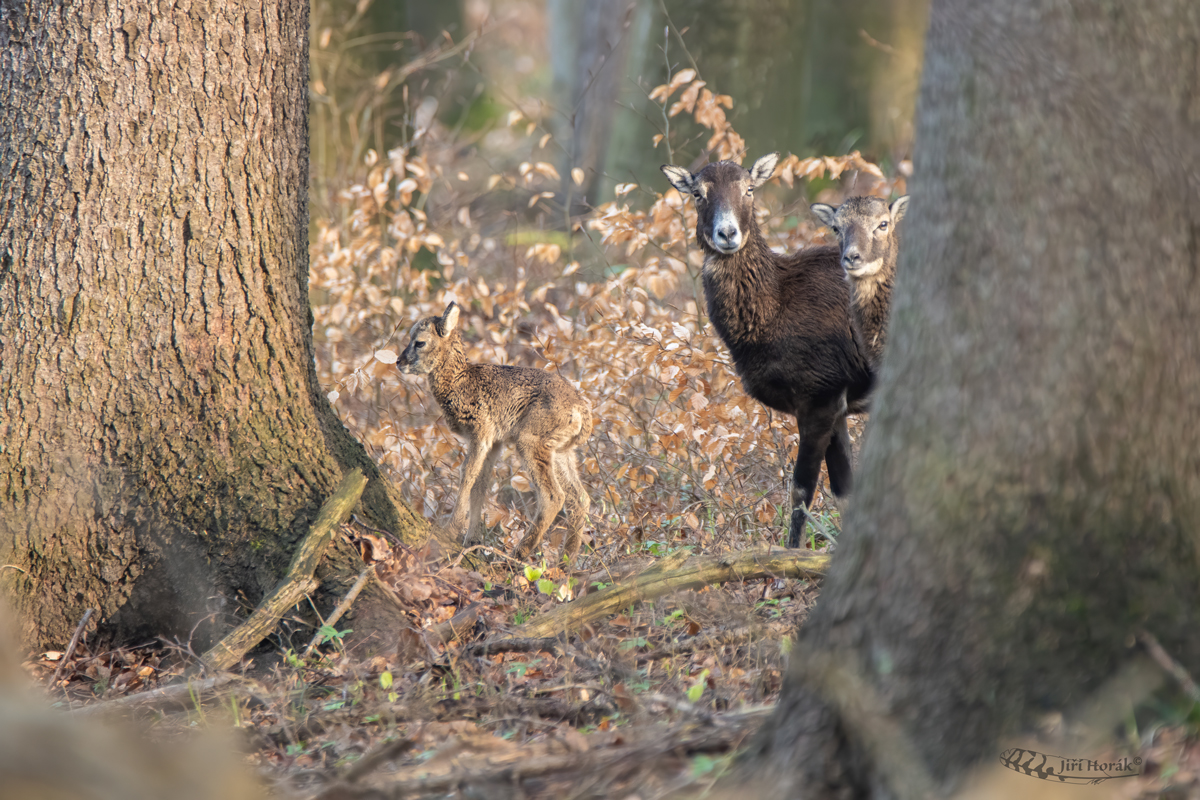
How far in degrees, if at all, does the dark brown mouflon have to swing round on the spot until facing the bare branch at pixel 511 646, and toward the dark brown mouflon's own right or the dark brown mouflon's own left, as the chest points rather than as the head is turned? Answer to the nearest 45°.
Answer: approximately 45° to the dark brown mouflon's own left

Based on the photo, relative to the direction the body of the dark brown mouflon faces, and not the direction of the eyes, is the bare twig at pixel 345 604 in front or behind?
in front

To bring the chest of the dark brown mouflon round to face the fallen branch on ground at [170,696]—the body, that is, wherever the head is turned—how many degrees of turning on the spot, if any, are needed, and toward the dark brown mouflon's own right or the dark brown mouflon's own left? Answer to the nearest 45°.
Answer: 0° — it already faces it

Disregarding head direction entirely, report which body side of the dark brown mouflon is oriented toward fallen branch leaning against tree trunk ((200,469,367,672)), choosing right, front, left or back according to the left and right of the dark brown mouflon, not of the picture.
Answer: front

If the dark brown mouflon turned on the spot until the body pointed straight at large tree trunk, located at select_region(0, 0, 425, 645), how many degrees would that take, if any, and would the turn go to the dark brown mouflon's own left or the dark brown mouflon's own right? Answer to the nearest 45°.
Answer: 0° — it already faces it

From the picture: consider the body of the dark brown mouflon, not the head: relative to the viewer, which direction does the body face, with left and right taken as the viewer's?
facing the viewer and to the left of the viewer

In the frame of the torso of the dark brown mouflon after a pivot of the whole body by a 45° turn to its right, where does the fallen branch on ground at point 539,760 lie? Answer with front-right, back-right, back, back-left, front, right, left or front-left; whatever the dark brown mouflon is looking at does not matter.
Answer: left

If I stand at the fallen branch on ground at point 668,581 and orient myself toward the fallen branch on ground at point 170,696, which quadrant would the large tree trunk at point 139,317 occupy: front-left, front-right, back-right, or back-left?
front-right

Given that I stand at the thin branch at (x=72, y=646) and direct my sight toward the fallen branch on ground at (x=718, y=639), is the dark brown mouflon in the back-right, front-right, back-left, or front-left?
front-left

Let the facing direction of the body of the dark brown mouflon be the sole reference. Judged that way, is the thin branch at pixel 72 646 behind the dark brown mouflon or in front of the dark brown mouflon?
in front

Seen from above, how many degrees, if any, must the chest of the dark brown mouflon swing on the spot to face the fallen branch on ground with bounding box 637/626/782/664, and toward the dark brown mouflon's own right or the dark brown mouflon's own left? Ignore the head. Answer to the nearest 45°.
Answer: approximately 45° to the dark brown mouflon's own left
